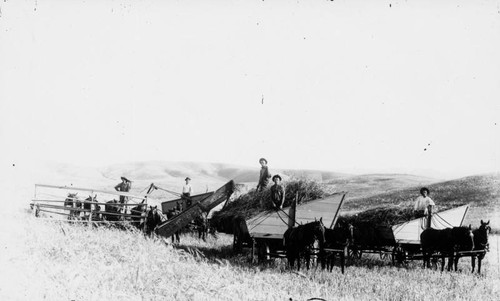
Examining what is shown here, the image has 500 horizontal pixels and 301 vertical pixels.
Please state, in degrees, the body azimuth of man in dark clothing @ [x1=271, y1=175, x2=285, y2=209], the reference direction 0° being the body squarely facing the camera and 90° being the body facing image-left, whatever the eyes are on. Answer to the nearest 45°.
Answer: approximately 0°

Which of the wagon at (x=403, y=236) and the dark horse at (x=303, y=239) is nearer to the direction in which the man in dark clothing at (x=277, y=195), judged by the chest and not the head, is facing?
the dark horse

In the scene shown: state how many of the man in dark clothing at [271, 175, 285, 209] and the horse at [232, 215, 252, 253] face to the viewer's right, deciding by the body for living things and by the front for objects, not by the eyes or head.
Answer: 0
